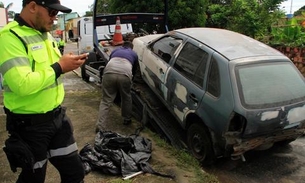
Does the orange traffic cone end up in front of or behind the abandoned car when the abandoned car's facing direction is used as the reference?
in front

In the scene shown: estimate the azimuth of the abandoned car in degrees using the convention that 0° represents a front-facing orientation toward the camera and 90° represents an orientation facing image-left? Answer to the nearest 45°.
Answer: approximately 135°

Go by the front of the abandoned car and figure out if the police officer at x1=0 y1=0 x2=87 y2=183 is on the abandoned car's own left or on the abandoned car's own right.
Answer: on the abandoned car's own left

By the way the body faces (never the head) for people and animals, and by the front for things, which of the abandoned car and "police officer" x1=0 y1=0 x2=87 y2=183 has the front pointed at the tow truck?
the abandoned car

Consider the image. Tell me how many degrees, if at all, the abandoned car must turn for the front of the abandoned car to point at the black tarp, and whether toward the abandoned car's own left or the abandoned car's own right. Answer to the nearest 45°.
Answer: approximately 90° to the abandoned car's own left

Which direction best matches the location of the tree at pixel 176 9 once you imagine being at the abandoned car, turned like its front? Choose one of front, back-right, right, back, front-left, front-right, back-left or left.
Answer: front-right

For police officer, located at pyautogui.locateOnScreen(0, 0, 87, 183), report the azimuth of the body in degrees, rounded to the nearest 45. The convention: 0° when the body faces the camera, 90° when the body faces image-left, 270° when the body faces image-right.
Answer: approximately 315°

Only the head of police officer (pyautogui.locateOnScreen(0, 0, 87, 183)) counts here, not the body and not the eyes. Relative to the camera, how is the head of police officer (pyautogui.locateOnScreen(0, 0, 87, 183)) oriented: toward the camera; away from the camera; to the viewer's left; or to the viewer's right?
to the viewer's right

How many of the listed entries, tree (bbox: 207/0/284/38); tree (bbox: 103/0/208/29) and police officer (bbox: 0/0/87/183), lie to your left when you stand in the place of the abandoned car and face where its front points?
1

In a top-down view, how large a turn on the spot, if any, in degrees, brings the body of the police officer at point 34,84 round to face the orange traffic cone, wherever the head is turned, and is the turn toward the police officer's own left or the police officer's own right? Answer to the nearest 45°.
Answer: approximately 135° to the police officer's own left

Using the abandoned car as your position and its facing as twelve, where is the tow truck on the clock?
The tow truck is roughly at 12 o'clock from the abandoned car.

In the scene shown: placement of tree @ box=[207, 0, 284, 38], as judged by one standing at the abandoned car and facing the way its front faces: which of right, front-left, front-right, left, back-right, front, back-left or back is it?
front-right

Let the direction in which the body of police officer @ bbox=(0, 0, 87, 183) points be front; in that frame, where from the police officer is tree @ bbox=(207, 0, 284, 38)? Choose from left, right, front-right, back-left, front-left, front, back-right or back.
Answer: left
